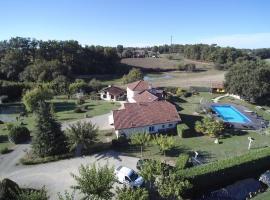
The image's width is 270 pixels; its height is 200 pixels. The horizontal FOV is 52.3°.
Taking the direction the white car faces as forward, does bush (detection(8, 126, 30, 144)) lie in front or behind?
behind

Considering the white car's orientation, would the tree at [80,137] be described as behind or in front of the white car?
behind

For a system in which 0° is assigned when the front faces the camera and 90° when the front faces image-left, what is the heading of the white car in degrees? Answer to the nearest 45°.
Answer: approximately 315°

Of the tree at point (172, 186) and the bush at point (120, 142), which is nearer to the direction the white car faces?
the tree

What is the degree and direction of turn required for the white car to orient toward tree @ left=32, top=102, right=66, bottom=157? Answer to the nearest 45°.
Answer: approximately 180°

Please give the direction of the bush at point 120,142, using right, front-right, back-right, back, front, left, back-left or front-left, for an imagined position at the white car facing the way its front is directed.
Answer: back-left

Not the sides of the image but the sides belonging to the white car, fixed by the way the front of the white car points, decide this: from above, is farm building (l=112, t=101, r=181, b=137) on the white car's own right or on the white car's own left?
on the white car's own left

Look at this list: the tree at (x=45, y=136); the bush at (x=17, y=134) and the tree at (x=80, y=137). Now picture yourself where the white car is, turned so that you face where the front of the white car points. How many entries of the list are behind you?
3

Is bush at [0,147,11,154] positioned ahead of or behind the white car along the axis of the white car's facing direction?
behind

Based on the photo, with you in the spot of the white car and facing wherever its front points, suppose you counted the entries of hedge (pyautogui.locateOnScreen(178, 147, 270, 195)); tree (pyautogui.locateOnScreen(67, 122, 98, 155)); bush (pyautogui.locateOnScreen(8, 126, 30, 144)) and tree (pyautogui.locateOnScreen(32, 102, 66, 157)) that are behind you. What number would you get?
3

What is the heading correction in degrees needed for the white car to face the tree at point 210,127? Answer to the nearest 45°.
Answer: approximately 90° to its left

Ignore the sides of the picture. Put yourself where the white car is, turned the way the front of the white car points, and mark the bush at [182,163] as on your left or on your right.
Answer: on your left
